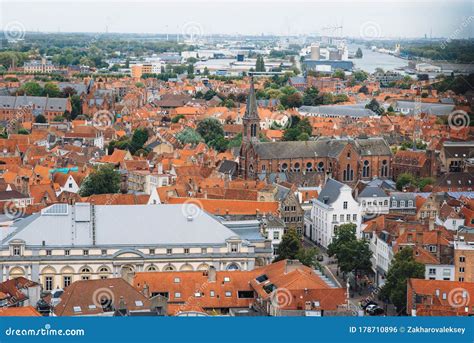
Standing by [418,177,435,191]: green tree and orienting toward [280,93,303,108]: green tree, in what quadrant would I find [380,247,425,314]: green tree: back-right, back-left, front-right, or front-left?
back-left

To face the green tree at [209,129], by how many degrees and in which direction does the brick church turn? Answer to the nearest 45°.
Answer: approximately 45° to its right

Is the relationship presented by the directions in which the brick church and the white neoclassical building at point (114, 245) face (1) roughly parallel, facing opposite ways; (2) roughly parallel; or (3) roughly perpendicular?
roughly perpendicular

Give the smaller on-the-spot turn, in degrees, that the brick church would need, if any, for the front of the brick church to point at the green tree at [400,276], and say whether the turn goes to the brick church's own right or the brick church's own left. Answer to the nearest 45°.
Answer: approximately 90° to the brick church's own left

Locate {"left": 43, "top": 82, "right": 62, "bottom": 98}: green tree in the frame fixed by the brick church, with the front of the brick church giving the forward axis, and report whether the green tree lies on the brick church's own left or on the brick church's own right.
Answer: on the brick church's own right

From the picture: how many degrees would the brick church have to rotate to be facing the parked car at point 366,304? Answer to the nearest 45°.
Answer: approximately 90° to its left

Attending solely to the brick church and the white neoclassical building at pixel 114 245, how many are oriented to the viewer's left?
1

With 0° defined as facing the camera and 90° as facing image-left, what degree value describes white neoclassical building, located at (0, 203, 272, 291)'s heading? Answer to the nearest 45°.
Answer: approximately 0°

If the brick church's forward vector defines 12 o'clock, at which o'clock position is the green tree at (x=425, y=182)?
The green tree is roughly at 7 o'clock from the brick church.

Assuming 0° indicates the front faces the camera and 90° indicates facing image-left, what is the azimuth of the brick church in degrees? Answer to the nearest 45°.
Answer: approximately 90°

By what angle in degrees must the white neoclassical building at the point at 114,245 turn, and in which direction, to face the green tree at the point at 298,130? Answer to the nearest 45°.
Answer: approximately 180°

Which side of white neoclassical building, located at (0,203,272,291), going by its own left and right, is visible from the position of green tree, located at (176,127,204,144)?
back

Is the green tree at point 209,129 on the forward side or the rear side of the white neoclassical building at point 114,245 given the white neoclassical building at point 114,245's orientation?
on the rear side
